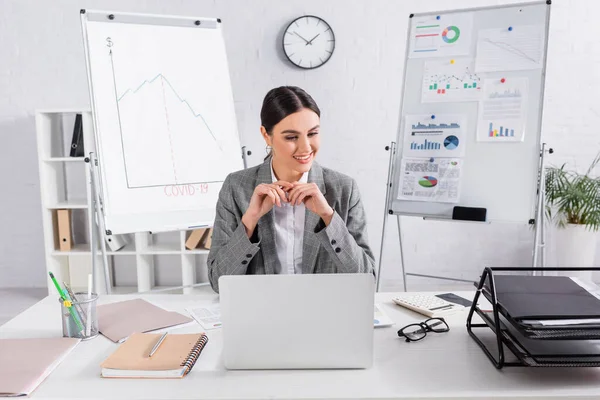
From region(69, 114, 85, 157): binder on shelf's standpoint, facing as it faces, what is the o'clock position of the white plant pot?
The white plant pot is roughly at 10 o'clock from the binder on shelf.

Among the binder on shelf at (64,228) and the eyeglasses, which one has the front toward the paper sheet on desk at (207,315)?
the binder on shelf

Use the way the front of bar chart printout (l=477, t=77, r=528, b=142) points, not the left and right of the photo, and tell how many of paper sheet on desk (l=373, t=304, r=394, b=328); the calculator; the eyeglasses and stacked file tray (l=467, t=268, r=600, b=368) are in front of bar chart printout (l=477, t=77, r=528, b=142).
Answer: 4

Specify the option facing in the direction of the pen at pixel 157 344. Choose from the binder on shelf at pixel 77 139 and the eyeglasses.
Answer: the binder on shelf

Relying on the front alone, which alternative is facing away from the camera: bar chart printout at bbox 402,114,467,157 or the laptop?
the laptop

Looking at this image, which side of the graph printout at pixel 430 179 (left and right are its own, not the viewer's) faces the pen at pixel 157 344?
front

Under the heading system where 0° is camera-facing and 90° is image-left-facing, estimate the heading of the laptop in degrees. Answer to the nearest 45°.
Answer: approximately 180°

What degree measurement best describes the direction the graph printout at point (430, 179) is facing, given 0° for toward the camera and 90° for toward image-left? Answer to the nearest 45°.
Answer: approximately 0°

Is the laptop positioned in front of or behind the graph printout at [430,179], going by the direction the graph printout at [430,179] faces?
in front

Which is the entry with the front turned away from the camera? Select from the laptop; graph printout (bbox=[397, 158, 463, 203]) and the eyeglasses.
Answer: the laptop

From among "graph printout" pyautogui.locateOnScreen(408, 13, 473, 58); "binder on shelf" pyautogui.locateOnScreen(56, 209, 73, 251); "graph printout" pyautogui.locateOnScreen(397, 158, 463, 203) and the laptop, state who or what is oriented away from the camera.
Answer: the laptop

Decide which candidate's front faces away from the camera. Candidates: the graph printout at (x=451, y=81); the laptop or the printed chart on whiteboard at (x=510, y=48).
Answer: the laptop

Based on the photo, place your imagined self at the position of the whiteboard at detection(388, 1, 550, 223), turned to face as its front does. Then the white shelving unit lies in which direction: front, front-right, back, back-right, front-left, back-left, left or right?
right

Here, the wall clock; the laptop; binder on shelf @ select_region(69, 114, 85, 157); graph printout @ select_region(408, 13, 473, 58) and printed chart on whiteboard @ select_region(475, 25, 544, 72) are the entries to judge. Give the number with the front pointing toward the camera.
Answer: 4

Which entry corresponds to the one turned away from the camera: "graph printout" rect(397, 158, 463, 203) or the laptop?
the laptop

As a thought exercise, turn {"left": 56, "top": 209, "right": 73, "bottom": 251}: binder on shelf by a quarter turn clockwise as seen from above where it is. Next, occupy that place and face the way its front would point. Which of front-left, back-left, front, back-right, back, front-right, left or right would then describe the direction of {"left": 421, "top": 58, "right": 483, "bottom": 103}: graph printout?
back-left
